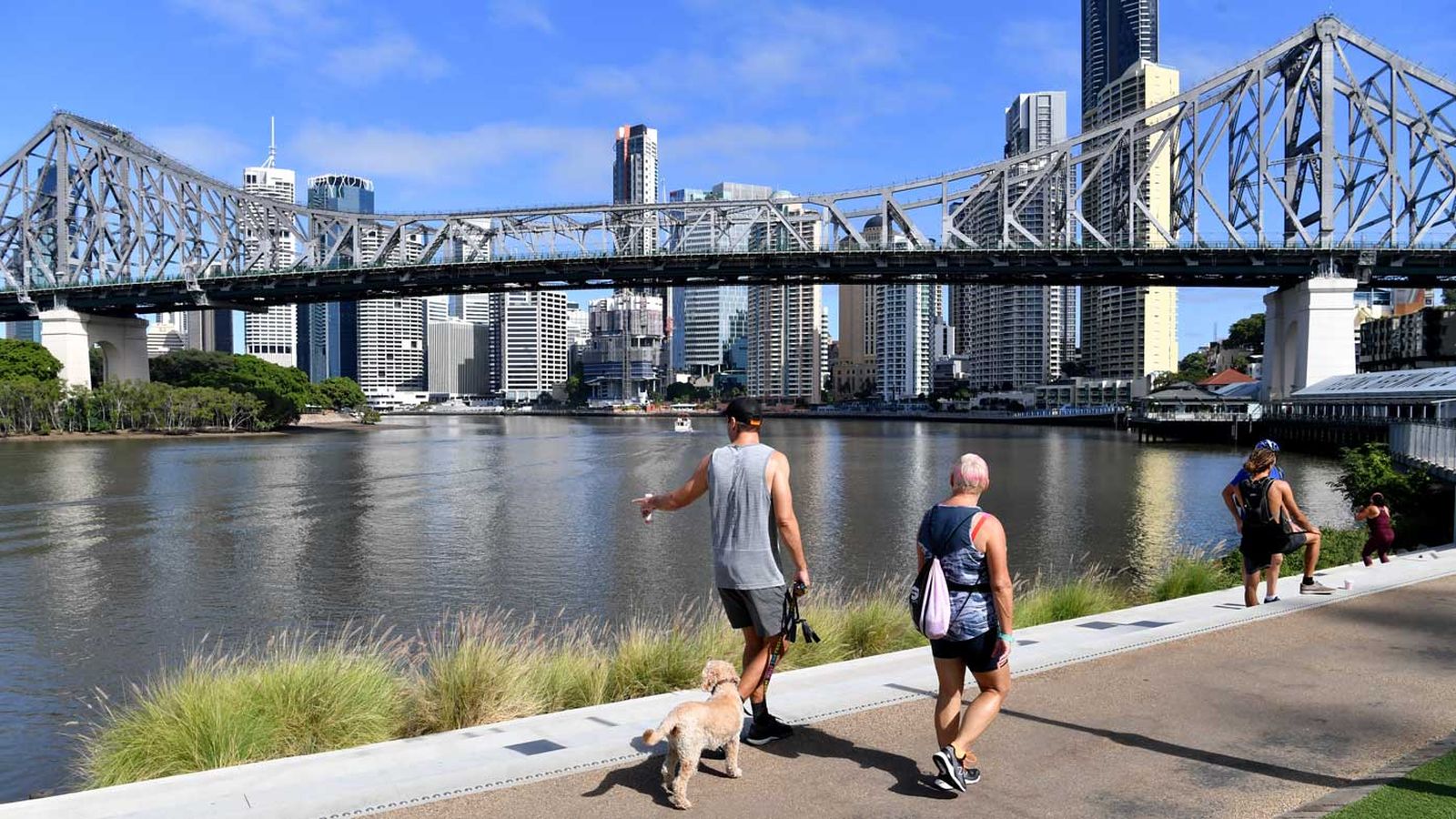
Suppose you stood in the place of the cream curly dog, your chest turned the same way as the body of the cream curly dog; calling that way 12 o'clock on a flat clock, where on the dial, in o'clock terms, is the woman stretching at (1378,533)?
The woman stretching is roughly at 12 o'clock from the cream curly dog.

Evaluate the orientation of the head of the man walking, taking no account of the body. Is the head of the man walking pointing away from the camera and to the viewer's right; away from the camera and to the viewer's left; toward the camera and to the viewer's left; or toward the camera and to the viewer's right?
away from the camera and to the viewer's left

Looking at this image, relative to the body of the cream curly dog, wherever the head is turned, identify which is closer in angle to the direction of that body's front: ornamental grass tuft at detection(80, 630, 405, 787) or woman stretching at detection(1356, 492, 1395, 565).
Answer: the woman stretching

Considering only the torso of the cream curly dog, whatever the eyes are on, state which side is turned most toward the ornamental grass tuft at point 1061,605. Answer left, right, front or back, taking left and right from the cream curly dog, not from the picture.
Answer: front

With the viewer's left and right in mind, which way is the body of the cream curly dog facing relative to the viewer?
facing away from the viewer and to the right of the viewer

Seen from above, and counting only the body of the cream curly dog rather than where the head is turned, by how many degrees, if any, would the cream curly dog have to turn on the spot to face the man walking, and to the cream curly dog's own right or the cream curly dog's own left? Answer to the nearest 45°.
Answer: approximately 45° to the cream curly dog's own left

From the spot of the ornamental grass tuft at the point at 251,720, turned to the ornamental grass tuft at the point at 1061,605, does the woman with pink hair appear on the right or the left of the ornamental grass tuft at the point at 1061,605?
right

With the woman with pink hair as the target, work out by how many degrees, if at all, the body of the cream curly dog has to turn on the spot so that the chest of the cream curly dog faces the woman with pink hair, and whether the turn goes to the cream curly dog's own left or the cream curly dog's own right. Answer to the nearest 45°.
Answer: approximately 45° to the cream curly dog's own right

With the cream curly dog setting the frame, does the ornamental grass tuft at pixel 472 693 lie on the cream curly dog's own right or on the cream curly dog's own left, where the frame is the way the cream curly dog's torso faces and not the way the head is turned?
on the cream curly dog's own left
